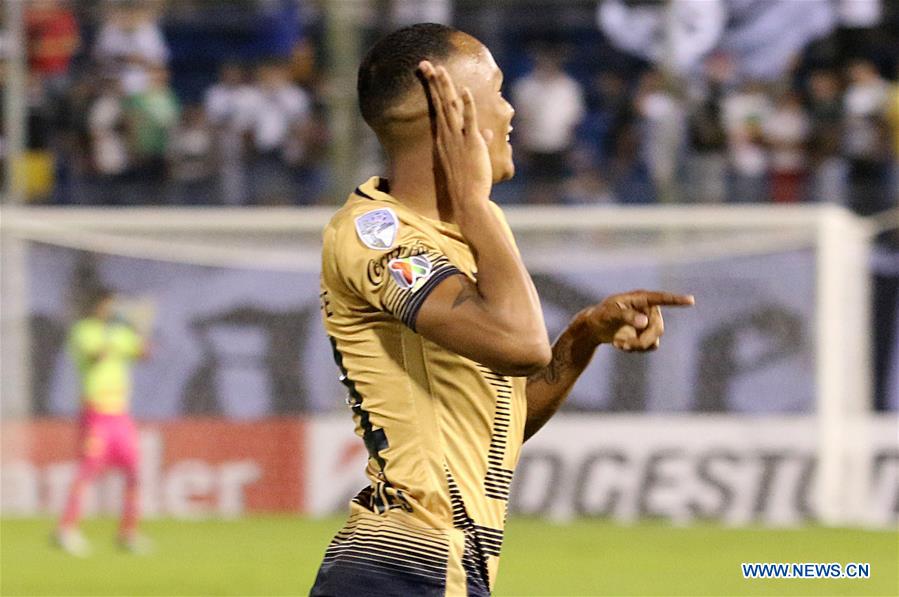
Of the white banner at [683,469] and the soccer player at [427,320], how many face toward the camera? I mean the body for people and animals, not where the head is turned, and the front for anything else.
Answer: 1

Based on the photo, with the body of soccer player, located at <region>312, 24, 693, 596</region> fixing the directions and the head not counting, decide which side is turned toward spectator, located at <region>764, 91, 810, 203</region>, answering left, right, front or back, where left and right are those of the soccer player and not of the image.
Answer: left

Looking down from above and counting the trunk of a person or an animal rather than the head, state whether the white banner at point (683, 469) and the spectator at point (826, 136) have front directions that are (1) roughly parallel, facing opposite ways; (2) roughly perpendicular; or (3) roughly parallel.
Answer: roughly parallel

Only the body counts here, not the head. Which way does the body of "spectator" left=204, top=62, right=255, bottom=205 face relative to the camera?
toward the camera

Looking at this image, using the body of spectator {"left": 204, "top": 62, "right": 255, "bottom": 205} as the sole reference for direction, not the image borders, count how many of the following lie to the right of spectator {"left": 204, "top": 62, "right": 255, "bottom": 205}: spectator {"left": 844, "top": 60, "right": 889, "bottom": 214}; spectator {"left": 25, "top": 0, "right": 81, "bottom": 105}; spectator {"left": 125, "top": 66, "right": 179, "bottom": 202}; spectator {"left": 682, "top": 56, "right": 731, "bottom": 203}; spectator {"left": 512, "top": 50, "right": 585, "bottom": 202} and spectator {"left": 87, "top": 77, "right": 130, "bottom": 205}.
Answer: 3

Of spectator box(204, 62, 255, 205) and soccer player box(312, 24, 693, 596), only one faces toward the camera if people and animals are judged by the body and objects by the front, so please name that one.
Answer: the spectator

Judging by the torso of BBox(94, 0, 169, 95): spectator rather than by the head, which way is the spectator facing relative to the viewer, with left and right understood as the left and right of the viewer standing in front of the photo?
facing the viewer

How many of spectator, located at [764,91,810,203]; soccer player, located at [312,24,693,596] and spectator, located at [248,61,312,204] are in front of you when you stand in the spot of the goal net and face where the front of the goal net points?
1

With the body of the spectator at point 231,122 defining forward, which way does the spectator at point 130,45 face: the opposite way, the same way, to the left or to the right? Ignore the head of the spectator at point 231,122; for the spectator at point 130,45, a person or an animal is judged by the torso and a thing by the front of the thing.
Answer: the same way

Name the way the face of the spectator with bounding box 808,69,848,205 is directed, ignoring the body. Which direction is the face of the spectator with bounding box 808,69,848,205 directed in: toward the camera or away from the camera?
toward the camera

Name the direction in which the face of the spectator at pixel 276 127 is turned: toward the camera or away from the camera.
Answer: toward the camera

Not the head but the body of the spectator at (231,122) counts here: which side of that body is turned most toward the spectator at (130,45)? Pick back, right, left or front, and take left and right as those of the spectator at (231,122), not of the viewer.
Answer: right

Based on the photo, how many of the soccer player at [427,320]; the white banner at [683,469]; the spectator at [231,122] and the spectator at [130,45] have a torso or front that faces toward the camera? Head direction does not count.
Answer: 3

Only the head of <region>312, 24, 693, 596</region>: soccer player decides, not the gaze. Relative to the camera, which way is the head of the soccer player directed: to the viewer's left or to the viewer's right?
to the viewer's right

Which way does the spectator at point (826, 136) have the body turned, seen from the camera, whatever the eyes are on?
toward the camera

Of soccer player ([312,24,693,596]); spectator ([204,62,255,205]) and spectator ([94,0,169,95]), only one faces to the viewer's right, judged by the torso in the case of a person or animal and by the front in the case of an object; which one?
the soccer player

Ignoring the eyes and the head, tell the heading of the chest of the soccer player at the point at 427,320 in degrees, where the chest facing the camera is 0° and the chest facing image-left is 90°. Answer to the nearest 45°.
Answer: approximately 270°
